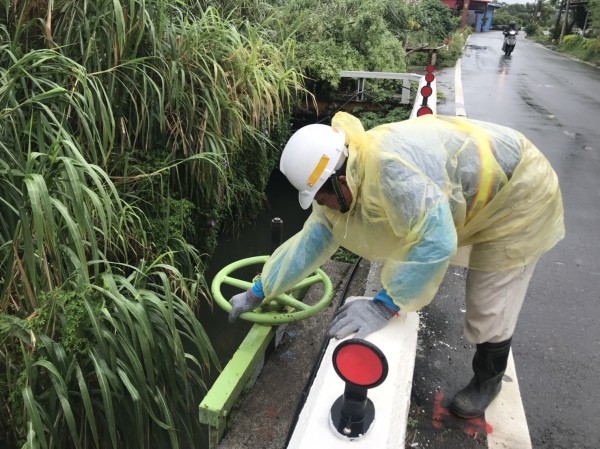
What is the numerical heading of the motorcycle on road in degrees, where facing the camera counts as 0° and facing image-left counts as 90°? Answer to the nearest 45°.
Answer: approximately 0°

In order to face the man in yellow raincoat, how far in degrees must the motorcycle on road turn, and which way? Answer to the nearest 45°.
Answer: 0° — it already faces them

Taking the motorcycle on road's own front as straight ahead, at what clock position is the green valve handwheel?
The green valve handwheel is roughly at 12 o'clock from the motorcycle on road.

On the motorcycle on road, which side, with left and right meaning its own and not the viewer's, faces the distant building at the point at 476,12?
back

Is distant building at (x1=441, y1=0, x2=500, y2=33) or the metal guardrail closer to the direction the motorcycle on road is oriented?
the metal guardrail

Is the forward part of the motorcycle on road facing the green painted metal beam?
yes

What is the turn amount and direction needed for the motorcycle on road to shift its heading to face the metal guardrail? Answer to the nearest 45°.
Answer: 0° — it already faces it
